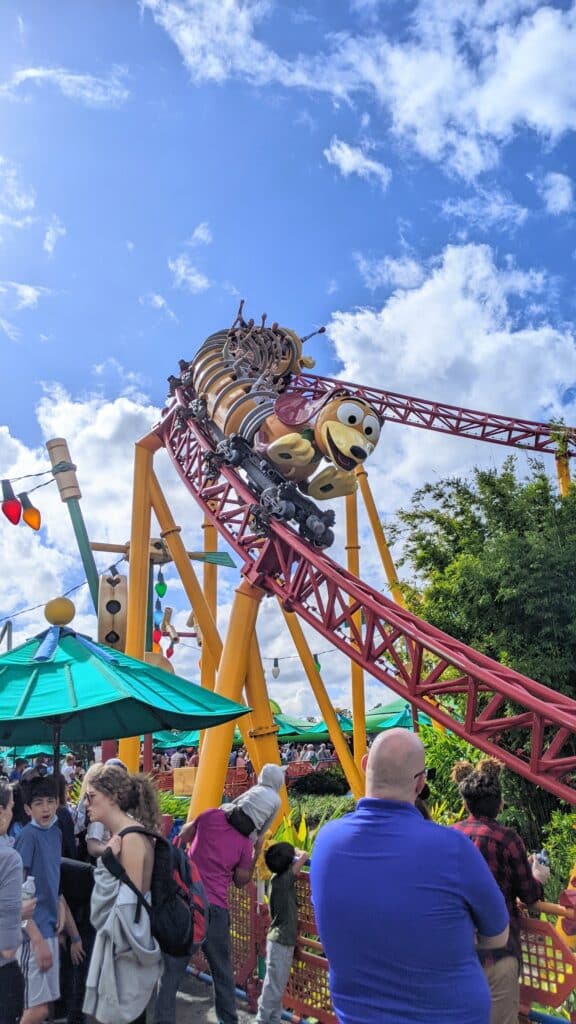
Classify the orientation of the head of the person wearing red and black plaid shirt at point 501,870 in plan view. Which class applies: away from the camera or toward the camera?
away from the camera

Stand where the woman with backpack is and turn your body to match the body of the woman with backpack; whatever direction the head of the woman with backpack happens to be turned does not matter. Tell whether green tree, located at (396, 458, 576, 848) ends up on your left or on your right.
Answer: on your right
